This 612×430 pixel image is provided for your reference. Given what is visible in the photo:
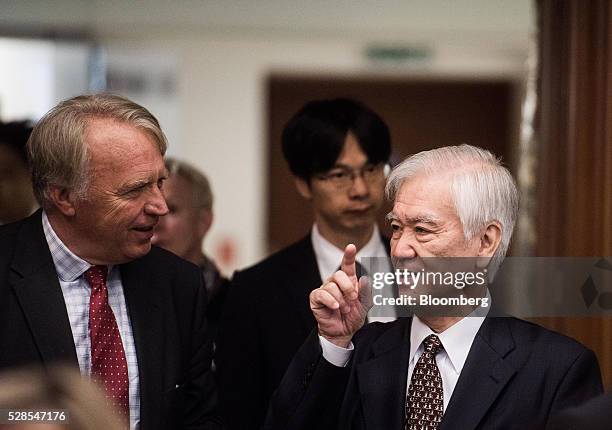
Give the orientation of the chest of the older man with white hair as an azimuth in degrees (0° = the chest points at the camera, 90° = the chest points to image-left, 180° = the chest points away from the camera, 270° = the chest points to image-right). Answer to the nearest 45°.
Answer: approximately 45°

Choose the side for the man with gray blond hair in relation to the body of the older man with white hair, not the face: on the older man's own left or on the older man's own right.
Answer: on the older man's own right

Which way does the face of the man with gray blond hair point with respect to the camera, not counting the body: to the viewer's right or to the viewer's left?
to the viewer's right

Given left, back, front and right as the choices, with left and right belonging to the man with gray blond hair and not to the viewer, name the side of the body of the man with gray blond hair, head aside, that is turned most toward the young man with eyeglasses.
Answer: left

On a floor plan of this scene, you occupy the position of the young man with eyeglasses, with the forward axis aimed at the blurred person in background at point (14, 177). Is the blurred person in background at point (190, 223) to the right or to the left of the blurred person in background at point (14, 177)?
right

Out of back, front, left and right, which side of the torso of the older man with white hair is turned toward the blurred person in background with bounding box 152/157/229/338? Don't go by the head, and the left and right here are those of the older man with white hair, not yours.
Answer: right

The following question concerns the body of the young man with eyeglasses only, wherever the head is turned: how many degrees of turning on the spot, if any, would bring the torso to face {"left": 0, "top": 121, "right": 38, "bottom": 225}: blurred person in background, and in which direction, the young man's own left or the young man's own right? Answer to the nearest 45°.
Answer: approximately 135° to the young man's own right

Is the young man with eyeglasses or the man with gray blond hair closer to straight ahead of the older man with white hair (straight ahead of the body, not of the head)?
the man with gray blond hair

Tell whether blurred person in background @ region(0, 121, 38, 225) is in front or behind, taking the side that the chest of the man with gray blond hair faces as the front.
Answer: behind
